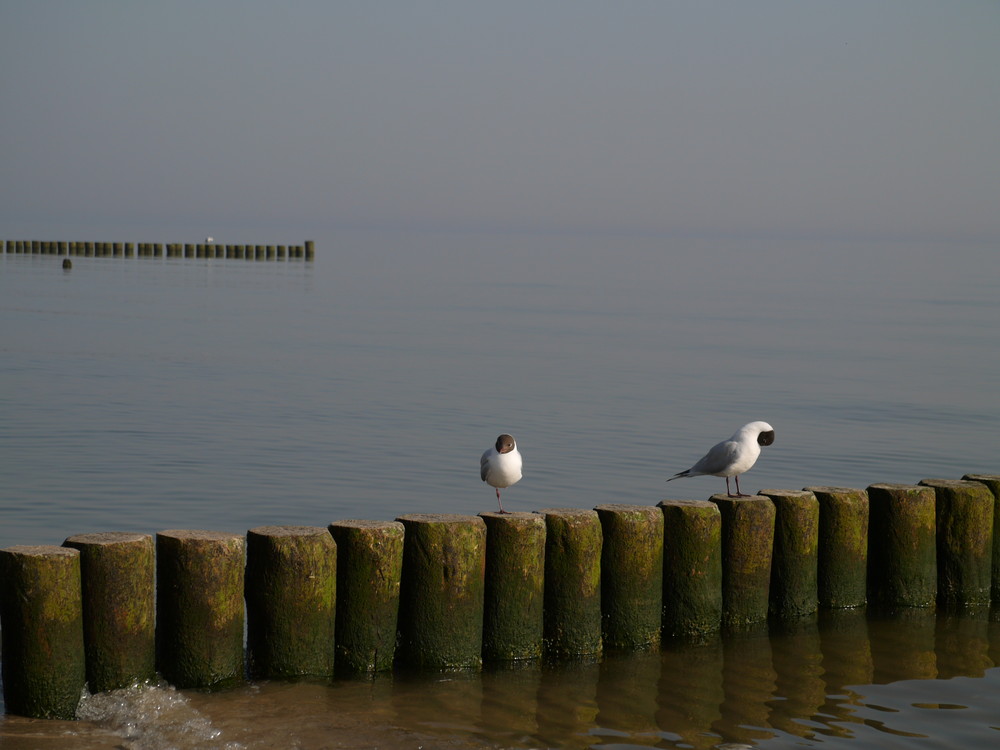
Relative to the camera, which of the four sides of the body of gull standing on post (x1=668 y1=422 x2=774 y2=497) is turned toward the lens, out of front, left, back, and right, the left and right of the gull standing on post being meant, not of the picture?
right

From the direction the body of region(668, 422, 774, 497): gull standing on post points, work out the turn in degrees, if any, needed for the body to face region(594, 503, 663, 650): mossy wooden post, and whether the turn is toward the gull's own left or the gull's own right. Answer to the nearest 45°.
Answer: approximately 135° to the gull's own right

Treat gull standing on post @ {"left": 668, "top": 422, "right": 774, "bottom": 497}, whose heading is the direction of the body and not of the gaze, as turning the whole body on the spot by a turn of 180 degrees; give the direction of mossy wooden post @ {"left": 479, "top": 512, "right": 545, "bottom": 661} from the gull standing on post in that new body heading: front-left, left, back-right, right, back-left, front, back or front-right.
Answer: front-left

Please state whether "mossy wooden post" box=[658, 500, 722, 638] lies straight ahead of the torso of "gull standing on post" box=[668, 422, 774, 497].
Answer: no

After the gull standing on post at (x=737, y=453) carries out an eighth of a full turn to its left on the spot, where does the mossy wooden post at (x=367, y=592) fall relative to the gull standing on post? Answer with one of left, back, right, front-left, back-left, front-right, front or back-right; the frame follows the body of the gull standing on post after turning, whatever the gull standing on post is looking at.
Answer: back

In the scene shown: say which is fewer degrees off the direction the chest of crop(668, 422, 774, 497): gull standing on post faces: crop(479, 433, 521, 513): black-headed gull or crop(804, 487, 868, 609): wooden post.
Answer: the wooden post

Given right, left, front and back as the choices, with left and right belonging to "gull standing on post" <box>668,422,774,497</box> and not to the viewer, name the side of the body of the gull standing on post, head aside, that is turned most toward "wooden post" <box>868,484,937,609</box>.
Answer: front

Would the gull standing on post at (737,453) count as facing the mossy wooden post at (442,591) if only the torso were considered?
no

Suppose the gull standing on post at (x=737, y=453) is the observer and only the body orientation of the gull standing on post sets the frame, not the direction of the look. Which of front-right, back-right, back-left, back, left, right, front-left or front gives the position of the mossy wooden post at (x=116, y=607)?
back-right

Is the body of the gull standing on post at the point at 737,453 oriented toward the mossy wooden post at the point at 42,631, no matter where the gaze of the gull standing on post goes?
no

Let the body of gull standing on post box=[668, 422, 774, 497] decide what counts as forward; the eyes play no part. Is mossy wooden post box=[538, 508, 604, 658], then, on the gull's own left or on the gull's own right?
on the gull's own right

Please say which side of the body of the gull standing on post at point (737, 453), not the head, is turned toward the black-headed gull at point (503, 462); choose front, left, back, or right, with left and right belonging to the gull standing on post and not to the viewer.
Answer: back
